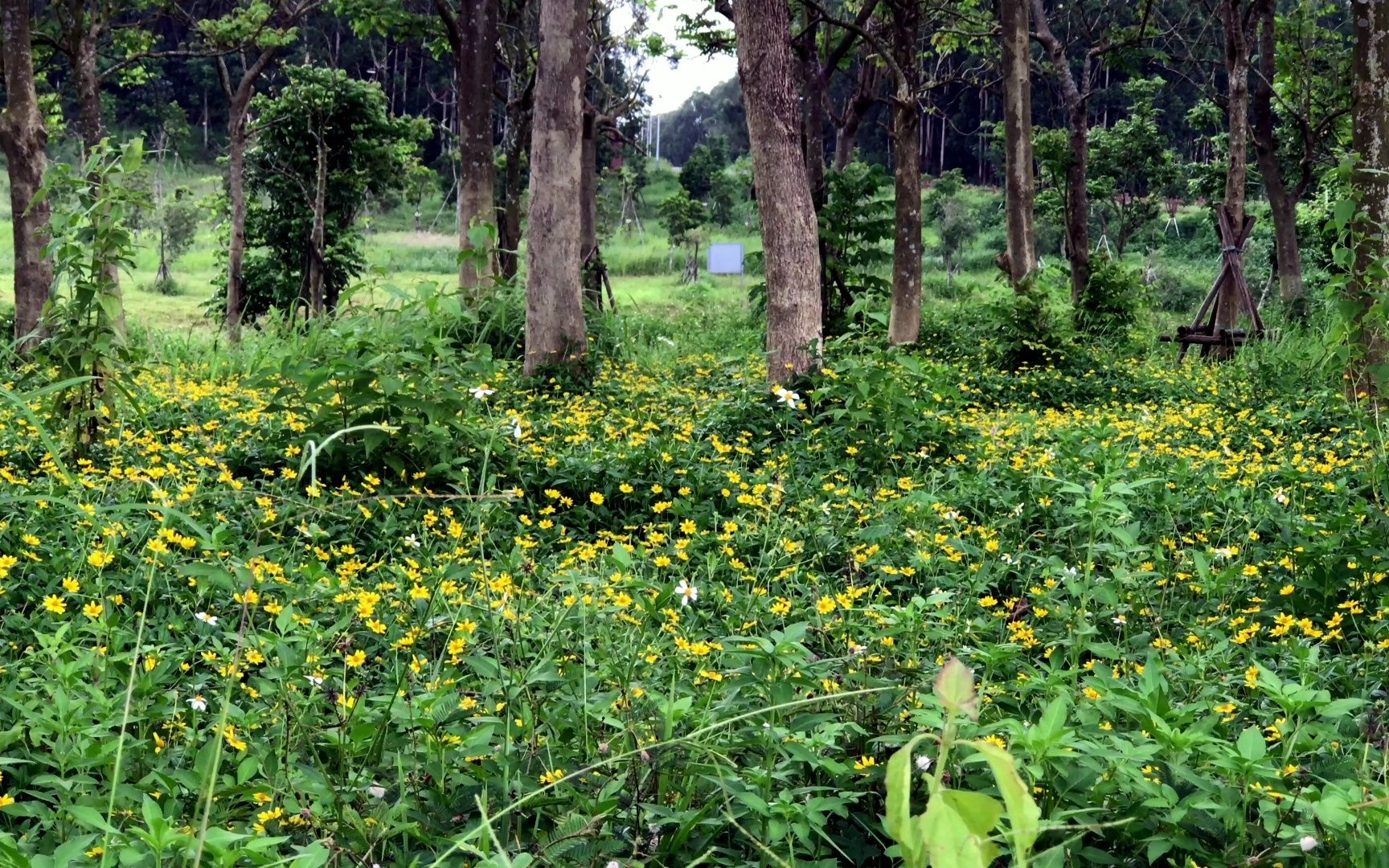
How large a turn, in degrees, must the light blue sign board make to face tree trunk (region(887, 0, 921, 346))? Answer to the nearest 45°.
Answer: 0° — it already faces it

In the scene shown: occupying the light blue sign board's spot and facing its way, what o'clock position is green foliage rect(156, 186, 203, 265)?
The green foliage is roughly at 3 o'clock from the light blue sign board.

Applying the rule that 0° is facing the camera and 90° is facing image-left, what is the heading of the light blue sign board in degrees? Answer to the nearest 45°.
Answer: approximately 0°

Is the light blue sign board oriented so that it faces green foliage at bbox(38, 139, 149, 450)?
yes
